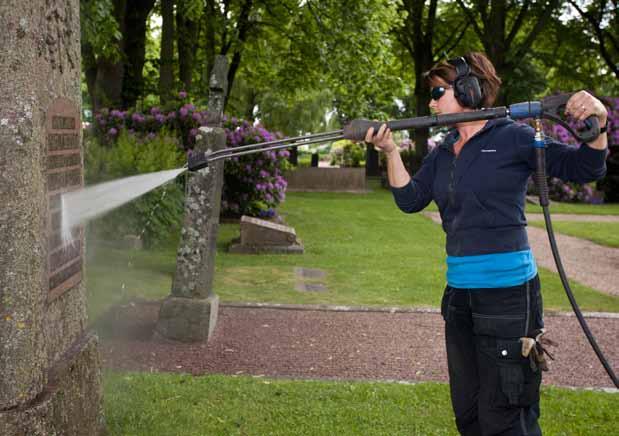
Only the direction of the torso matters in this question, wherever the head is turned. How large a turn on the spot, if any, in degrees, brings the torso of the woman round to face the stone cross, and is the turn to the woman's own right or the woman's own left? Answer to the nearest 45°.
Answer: approximately 90° to the woman's own right

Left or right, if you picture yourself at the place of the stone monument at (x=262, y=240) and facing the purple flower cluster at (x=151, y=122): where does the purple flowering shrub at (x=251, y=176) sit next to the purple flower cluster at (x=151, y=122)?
right

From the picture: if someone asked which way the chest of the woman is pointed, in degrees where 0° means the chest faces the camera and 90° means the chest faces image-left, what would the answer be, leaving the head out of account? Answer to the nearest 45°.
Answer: approximately 45°

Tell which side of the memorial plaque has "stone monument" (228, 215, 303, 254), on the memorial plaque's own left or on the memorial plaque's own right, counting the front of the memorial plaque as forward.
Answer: on the memorial plaque's own left

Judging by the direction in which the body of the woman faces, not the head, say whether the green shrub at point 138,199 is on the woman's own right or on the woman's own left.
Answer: on the woman's own right

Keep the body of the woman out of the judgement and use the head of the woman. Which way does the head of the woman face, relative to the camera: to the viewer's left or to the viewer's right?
to the viewer's left

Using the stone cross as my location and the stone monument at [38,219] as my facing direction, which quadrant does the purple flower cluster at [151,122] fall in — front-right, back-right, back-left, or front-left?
back-right

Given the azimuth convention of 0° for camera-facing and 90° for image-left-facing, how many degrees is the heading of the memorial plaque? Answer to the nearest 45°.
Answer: approximately 315°

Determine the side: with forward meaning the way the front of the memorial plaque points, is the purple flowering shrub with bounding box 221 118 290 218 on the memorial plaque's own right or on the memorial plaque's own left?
on the memorial plaque's own left
